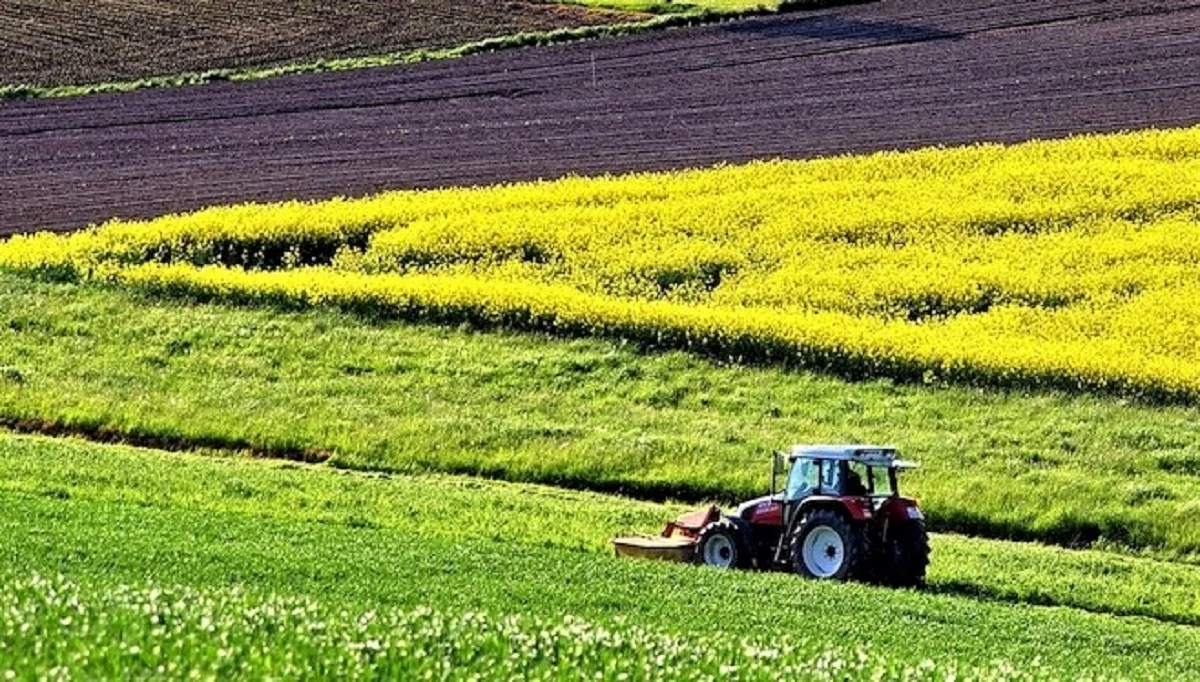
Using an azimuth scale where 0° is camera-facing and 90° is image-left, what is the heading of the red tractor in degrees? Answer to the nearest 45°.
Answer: approximately 135°
